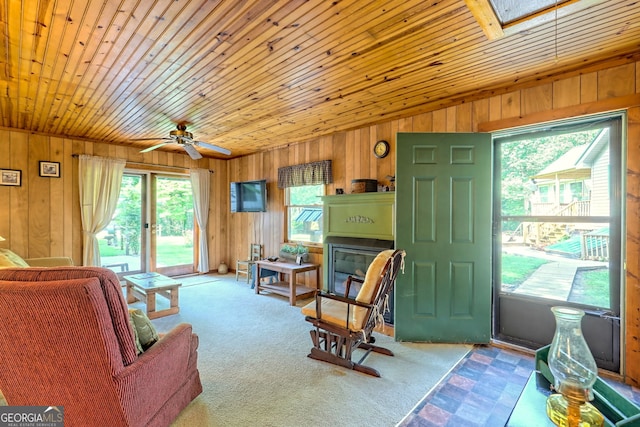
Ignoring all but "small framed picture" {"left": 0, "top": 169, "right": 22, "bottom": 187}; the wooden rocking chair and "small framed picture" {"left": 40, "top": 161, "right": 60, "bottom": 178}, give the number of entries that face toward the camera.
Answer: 2

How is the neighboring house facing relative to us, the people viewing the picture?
facing the viewer and to the left of the viewer

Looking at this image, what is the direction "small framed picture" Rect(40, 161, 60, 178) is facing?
toward the camera

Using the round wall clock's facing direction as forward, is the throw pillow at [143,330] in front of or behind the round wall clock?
in front

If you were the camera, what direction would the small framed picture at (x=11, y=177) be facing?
facing the viewer

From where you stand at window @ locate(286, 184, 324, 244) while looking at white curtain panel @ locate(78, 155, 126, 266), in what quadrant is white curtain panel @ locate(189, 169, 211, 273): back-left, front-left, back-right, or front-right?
front-right

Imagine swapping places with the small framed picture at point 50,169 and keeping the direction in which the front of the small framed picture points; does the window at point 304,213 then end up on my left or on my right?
on my left

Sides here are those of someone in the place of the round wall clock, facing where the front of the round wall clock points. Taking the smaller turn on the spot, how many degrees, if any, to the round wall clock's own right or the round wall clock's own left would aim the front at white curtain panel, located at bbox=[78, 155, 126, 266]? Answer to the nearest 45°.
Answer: approximately 45° to the round wall clock's own right

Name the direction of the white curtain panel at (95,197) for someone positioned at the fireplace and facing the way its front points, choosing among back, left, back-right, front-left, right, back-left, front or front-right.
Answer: front-right

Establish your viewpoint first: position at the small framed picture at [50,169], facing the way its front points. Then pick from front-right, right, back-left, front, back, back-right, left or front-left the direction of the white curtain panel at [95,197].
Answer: left

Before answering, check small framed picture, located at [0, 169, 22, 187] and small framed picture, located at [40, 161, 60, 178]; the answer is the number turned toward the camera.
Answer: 2

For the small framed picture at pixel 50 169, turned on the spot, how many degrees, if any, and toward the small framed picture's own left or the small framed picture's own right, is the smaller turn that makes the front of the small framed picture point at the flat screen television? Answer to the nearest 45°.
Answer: approximately 90° to the small framed picture's own left

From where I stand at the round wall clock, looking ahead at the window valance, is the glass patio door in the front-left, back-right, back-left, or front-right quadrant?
front-left

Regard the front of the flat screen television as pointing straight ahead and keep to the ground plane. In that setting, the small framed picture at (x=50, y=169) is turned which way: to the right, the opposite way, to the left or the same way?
to the left

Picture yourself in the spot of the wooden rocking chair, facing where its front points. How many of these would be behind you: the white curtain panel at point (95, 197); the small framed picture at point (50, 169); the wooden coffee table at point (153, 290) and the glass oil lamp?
1

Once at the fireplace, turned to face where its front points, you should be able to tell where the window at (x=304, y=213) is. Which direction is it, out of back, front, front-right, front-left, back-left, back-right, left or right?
right
